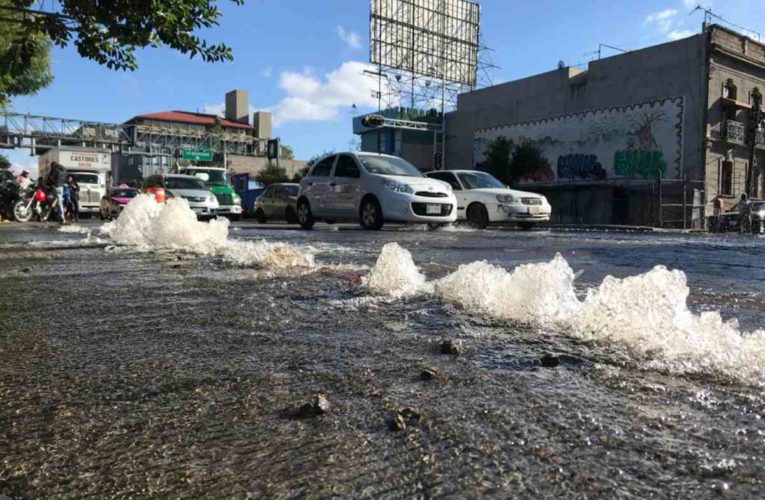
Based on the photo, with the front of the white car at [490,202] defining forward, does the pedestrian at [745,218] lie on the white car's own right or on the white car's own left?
on the white car's own left

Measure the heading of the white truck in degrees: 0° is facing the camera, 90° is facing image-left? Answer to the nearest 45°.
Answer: approximately 0°
